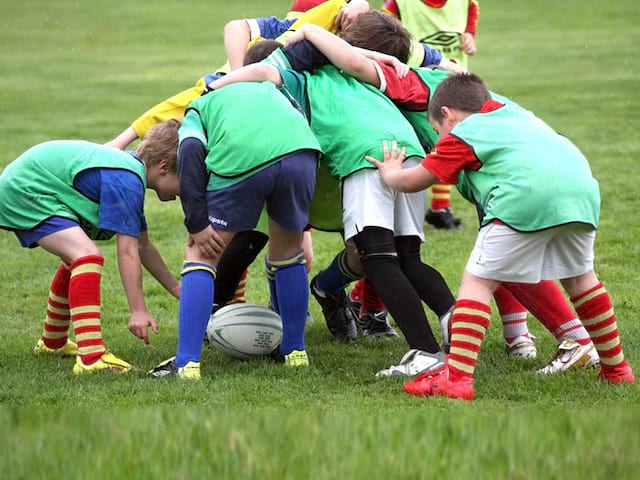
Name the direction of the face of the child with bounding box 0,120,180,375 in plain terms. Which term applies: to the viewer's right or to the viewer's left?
to the viewer's right

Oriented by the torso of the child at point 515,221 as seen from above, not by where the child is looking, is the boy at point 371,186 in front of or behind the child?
in front

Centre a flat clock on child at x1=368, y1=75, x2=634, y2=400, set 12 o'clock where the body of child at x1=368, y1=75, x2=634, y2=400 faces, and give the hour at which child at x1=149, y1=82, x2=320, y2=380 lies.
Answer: child at x1=149, y1=82, x2=320, y2=380 is roughly at 11 o'clock from child at x1=368, y1=75, x2=634, y2=400.

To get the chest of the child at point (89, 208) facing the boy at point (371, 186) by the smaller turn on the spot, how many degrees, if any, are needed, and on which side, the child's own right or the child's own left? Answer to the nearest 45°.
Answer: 0° — they already face them

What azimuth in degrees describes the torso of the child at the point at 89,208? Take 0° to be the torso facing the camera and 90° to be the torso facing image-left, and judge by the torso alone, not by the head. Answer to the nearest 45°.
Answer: approximately 270°

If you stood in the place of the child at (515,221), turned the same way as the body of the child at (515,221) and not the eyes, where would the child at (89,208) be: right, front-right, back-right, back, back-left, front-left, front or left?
front-left

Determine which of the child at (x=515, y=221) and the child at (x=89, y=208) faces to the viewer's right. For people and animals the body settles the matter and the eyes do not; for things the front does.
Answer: the child at (x=89, y=208)

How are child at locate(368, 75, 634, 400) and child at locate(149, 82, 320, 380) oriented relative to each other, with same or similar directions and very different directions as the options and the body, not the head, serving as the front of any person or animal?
same or similar directions

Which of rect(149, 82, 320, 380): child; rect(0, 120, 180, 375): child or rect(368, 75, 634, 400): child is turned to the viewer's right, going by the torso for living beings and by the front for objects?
rect(0, 120, 180, 375): child

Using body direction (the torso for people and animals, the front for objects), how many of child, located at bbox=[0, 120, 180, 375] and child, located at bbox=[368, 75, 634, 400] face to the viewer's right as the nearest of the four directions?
1

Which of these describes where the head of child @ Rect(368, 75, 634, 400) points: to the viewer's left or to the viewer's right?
to the viewer's left

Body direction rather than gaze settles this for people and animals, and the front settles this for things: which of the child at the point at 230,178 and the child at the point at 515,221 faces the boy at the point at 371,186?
the child at the point at 515,221

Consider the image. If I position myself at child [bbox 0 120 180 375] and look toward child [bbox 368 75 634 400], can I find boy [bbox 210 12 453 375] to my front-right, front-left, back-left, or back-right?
front-left

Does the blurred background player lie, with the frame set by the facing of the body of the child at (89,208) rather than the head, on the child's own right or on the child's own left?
on the child's own left

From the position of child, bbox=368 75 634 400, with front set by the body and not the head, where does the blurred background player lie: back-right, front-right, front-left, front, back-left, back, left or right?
front-right

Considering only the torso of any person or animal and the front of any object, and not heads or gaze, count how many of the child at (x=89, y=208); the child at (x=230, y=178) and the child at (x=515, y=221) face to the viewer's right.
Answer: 1
